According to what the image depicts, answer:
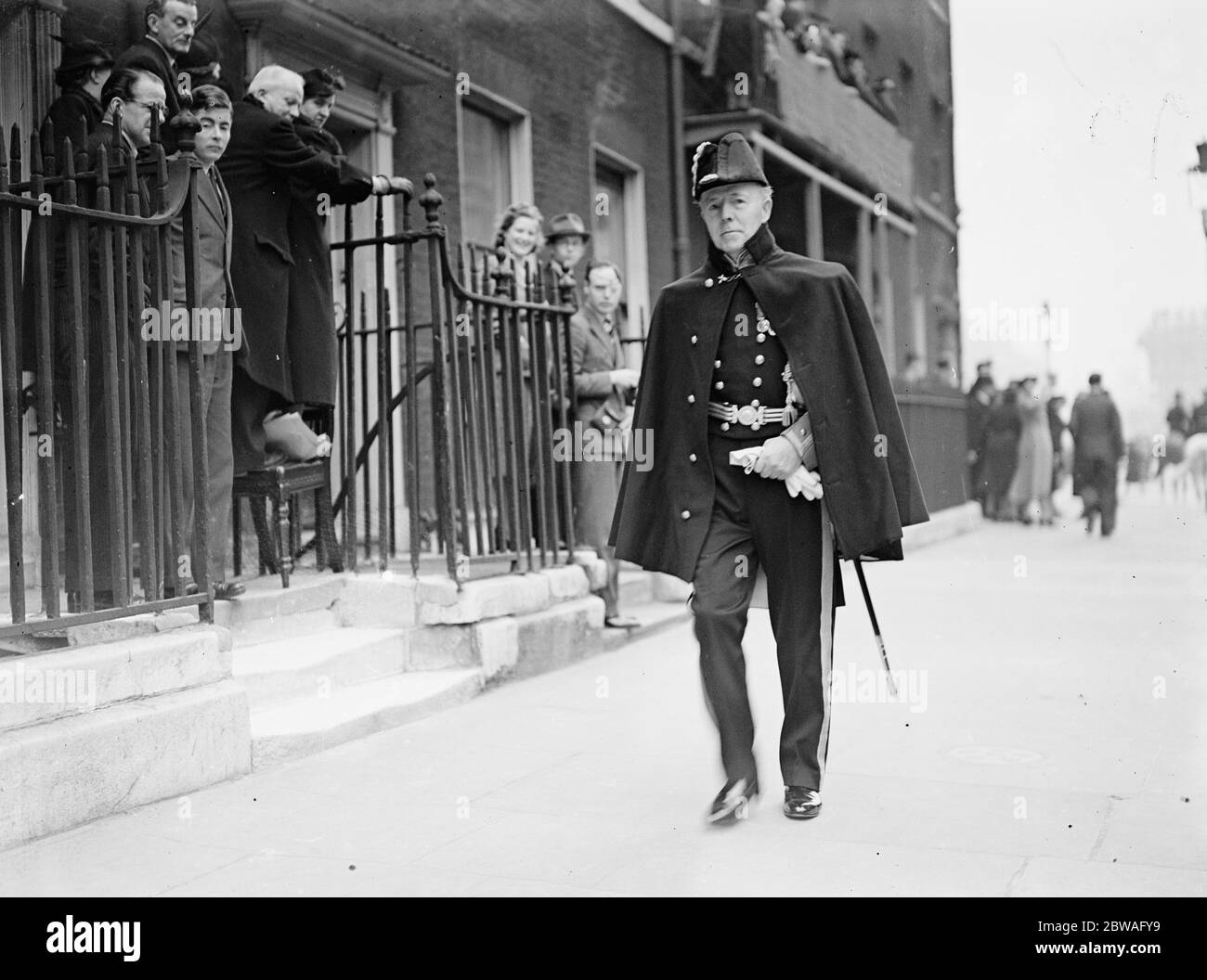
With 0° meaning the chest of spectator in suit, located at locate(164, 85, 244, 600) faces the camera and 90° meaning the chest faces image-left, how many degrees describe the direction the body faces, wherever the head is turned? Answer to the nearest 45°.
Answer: approximately 315°

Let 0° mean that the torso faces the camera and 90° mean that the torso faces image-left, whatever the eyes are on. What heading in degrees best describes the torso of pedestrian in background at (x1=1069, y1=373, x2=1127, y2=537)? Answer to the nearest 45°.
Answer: approximately 180°

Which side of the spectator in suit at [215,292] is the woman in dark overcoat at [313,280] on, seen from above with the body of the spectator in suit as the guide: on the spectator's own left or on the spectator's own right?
on the spectator's own left

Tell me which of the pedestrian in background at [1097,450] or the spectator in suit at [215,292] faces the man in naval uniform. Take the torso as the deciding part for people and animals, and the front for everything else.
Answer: the spectator in suit

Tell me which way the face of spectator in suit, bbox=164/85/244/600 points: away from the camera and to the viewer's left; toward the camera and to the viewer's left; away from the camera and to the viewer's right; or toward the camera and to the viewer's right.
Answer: toward the camera and to the viewer's right

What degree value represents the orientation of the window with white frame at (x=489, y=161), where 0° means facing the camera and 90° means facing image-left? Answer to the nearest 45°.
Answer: approximately 315°

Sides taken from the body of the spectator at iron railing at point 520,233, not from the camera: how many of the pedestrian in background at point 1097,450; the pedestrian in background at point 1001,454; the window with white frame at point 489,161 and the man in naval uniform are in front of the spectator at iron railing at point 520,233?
1

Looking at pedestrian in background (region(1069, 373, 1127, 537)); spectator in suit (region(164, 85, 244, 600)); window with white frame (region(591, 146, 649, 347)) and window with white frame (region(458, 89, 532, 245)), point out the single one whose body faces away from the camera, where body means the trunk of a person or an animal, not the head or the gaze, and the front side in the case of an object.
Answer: the pedestrian in background

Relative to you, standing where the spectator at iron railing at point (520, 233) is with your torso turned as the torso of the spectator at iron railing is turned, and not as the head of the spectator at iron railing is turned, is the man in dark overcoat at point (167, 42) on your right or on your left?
on your right

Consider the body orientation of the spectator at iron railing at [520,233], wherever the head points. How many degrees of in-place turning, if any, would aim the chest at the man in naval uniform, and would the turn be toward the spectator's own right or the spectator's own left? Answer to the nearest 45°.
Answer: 0° — they already face them

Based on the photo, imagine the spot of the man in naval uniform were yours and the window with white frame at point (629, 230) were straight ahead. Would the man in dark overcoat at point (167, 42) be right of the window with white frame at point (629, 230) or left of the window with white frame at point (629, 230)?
left

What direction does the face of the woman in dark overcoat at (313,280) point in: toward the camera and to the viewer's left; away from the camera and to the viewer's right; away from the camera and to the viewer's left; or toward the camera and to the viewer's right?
toward the camera and to the viewer's right

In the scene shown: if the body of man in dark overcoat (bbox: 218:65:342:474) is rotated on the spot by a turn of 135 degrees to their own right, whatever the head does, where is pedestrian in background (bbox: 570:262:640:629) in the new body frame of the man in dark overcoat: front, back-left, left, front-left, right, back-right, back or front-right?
back

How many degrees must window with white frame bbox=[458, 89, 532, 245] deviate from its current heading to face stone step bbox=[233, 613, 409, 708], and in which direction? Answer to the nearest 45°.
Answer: approximately 45° to its right

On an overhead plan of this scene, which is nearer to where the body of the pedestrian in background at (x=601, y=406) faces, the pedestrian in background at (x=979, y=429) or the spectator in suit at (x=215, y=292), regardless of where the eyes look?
the spectator in suit

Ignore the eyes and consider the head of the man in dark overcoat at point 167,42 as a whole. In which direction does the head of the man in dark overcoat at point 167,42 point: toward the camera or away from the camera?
toward the camera

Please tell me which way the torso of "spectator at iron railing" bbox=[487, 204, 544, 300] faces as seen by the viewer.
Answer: toward the camera
